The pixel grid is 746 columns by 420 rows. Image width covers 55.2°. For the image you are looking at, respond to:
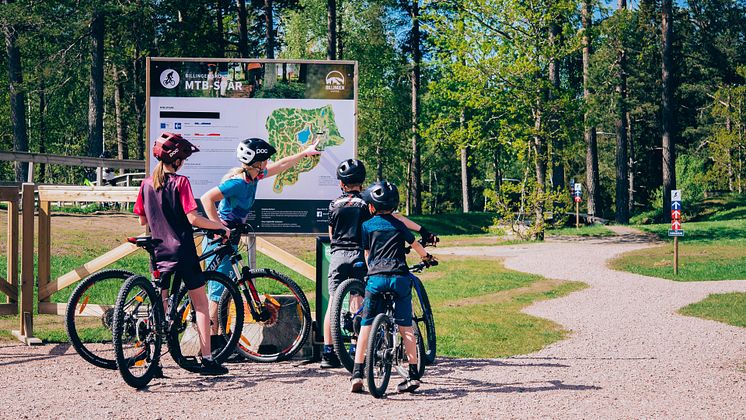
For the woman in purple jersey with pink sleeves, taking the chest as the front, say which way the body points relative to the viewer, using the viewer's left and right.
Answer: facing away from the viewer and to the right of the viewer

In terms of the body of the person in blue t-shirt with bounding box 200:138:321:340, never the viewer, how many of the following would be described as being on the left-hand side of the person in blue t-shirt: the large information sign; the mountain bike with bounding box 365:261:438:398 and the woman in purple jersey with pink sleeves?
1

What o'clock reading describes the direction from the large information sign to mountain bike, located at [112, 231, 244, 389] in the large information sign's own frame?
The mountain bike is roughly at 1 o'clock from the large information sign.

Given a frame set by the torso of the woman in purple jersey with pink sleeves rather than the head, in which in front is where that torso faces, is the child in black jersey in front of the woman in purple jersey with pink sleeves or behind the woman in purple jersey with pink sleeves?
in front

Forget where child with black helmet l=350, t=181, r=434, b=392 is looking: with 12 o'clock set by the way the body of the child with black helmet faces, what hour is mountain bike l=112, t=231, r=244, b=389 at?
The mountain bike is roughly at 9 o'clock from the child with black helmet.

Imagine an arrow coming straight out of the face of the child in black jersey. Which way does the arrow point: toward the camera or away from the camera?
away from the camera

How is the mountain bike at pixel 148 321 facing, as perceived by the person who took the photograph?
facing away from the viewer and to the right of the viewer

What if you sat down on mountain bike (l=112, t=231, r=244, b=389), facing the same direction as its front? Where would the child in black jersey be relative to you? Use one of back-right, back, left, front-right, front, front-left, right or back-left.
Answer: front-right

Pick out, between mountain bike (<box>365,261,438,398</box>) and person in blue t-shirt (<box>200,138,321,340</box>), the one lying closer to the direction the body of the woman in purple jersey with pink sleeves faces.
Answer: the person in blue t-shirt

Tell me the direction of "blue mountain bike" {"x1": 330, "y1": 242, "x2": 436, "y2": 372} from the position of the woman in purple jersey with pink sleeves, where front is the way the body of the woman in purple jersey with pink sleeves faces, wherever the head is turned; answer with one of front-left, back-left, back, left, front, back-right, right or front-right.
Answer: front-right

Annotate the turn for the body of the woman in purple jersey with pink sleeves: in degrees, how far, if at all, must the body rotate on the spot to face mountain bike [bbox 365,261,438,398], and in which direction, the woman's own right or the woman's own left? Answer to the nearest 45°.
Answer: approximately 90° to the woman's own right
